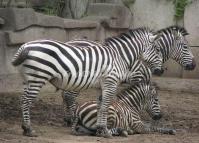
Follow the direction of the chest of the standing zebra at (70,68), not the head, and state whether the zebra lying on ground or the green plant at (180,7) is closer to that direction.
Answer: the zebra lying on ground

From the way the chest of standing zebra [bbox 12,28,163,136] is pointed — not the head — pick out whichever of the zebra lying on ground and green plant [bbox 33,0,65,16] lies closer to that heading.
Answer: the zebra lying on ground

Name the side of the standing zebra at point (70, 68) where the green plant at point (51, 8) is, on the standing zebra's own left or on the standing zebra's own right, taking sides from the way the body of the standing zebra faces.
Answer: on the standing zebra's own left

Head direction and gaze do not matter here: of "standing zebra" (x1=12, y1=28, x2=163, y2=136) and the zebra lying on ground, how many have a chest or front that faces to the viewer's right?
2

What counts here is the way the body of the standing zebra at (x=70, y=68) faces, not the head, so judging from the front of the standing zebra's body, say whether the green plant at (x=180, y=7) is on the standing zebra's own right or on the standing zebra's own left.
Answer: on the standing zebra's own left

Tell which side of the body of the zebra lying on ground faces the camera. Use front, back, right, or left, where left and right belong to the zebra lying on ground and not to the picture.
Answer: right

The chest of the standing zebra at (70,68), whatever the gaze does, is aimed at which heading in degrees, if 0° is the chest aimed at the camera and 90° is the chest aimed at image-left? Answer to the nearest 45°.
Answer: approximately 270°

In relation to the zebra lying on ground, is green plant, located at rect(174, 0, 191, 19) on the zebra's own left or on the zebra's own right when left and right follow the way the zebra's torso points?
on the zebra's own left
